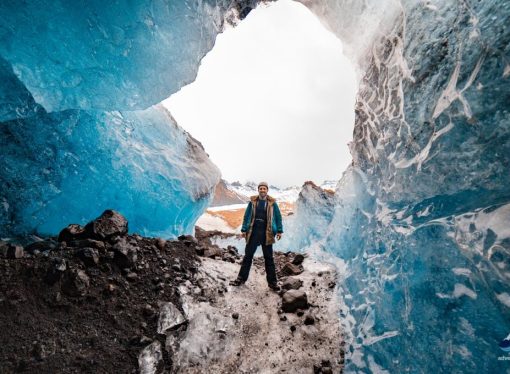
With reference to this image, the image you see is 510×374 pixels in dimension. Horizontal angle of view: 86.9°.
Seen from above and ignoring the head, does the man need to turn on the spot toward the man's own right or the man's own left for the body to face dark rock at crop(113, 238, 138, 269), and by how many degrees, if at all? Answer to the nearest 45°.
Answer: approximately 90° to the man's own right

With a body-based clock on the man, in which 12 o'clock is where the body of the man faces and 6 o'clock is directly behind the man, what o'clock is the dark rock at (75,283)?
The dark rock is roughly at 2 o'clock from the man.

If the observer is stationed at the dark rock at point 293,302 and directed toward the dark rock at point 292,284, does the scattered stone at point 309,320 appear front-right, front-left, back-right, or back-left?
back-right

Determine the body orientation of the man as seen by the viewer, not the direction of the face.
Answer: toward the camera

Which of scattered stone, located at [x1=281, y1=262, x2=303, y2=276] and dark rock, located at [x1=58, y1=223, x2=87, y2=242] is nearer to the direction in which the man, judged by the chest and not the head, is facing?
the dark rock

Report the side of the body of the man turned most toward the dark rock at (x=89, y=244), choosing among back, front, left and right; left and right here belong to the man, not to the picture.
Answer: right

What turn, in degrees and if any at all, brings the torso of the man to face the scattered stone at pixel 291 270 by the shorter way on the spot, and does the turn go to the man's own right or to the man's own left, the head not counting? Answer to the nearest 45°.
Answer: approximately 135° to the man's own left

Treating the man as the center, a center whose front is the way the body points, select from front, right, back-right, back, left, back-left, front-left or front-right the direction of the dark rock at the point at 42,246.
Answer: right

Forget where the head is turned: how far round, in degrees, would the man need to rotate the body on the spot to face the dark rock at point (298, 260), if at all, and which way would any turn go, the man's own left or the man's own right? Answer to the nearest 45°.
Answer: approximately 135° to the man's own left
